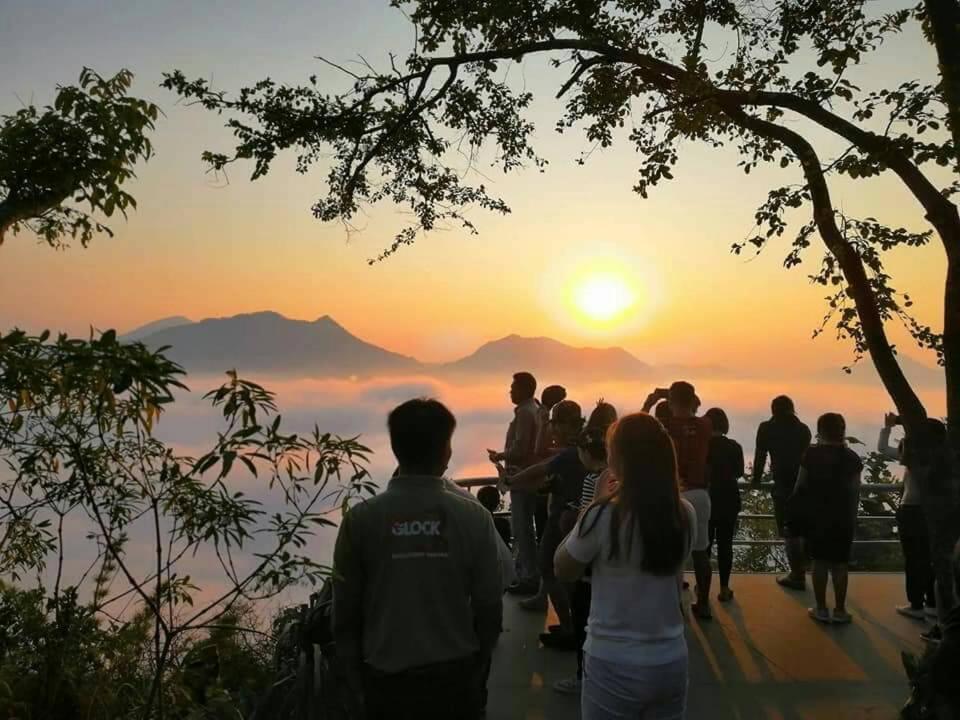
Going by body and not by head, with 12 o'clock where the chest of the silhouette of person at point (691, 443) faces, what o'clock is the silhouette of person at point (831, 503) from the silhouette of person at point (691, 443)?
the silhouette of person at point (831, 503) is roughly at 2 o'clock from the silhouette of person at point (691, 443).

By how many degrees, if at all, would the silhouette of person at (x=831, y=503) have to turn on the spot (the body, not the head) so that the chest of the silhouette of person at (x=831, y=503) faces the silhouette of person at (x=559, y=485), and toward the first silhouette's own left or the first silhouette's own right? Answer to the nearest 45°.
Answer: approximately 135° to the first silhouette's own left

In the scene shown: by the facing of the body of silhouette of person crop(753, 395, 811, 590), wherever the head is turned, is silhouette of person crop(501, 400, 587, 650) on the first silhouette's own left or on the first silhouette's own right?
on the first silhouette's own left

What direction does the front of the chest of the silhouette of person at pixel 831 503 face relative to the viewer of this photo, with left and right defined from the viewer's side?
facing away from the viewer

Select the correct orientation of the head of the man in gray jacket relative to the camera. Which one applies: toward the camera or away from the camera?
away from the camera

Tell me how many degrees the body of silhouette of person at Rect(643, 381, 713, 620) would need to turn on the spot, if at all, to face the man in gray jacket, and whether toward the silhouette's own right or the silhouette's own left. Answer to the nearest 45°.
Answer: approximately 180°
